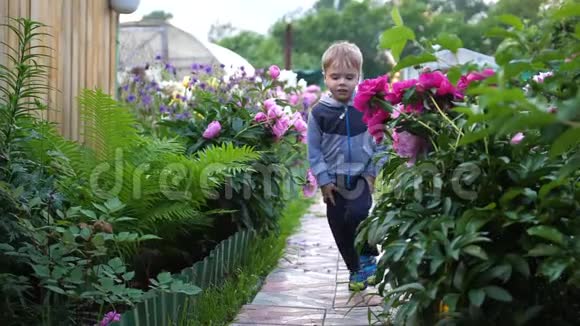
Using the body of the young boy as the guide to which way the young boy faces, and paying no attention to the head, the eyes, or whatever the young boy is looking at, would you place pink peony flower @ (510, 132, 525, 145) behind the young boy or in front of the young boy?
in front

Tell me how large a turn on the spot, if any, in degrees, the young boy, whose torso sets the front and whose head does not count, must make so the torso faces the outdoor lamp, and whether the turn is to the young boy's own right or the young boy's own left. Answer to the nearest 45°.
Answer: approximately 90° to the young boy's own right

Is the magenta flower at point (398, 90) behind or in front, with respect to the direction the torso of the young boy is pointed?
in front

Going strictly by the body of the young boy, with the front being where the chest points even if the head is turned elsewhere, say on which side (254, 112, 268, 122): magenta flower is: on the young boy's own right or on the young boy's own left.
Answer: on the young boy's own right

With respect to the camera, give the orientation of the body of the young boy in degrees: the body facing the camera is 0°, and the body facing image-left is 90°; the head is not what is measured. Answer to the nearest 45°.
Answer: approximately 0°

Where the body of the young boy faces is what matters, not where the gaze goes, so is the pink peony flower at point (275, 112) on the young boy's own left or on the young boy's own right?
on the young boy's own right
